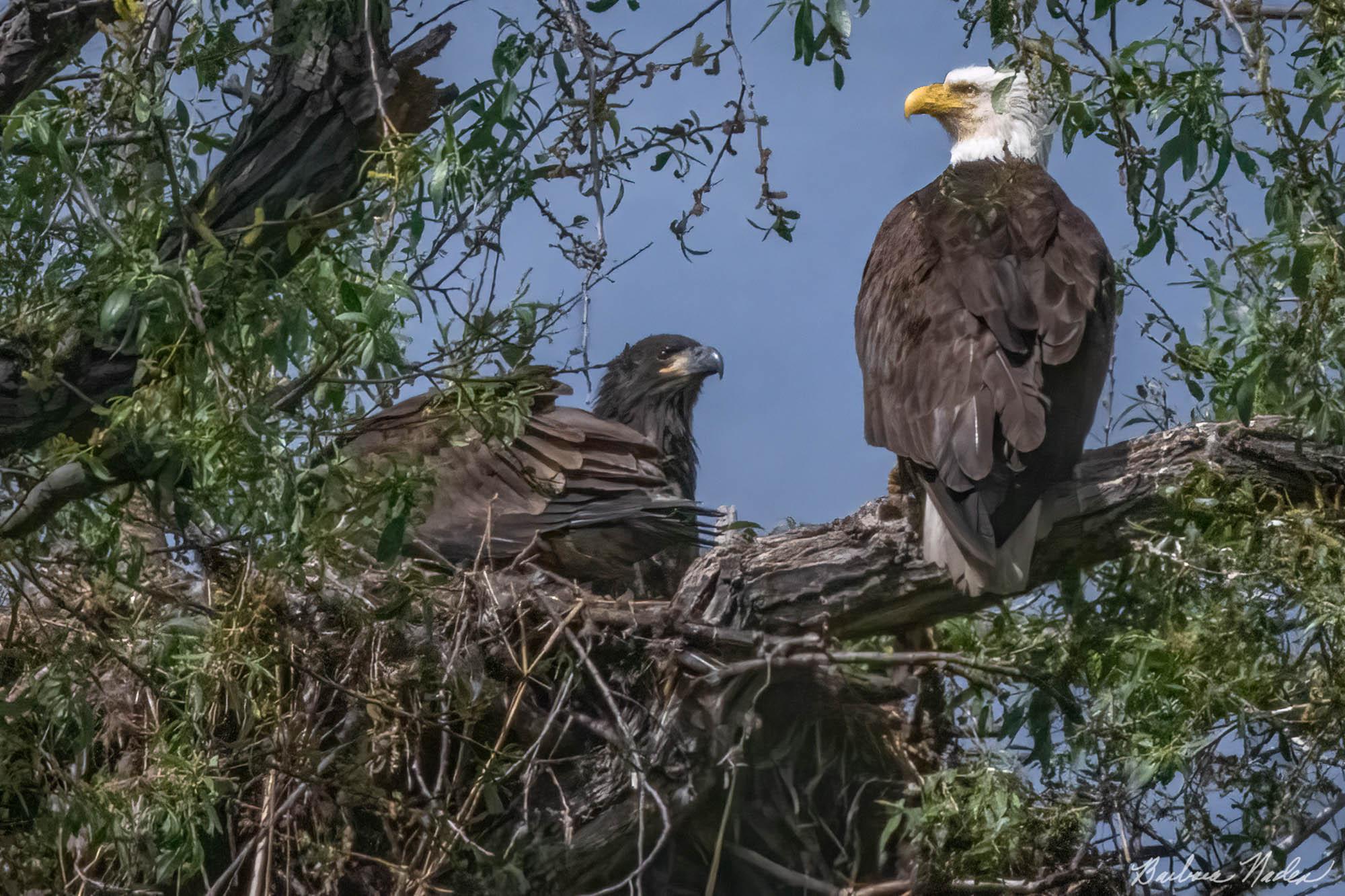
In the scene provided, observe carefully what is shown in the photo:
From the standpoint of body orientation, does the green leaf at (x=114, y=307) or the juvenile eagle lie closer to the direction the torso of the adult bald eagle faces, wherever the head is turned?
the juvenile eagle

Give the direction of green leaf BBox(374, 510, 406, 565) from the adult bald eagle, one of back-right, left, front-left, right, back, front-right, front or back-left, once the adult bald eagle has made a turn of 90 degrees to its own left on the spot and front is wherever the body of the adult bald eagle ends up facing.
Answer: front-left

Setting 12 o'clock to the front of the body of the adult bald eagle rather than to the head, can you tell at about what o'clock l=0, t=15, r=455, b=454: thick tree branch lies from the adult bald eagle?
The thick tree branch is roughly at 8 o'clock from the adult bald eagle.

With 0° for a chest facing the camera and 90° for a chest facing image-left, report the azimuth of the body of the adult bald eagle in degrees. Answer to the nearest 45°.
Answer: approximately 180°

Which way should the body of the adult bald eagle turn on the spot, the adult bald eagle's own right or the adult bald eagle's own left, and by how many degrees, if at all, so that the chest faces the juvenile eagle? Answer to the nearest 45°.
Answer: approximately 45° to the adult bald eagle's own left
